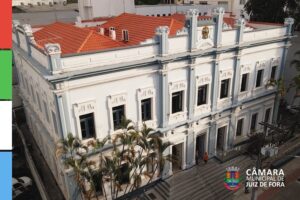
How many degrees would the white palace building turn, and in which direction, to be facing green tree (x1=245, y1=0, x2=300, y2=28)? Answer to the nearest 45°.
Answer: approximately 90° to its left

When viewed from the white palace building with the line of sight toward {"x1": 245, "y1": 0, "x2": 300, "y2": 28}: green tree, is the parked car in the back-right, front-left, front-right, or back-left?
back-left

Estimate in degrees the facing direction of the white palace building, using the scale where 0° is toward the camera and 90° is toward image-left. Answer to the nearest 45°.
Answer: approximately 315°
